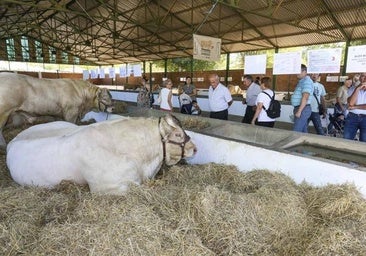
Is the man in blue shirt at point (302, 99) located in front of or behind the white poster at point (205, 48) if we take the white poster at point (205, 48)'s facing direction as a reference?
in front

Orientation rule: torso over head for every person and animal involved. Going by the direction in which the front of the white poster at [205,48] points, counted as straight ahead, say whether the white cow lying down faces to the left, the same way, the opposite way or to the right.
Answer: to the left

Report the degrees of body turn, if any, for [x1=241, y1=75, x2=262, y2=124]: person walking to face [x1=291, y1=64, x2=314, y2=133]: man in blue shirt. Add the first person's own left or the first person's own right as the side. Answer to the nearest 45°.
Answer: approximately 135° to the first person's own left

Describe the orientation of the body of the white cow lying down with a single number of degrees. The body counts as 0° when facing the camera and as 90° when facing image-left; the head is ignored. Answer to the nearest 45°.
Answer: approximately 270°

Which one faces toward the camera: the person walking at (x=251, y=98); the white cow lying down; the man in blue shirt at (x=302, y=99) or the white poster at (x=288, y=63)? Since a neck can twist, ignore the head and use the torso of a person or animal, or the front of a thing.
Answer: the white poster

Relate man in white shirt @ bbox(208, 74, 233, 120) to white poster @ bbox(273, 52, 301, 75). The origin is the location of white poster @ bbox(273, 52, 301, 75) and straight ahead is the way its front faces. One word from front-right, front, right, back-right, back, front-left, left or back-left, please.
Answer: right

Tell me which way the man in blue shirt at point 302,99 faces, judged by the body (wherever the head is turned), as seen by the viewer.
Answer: to the viewer's left
